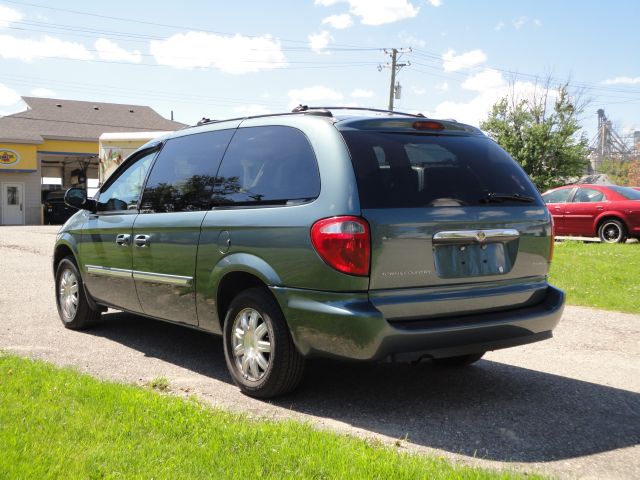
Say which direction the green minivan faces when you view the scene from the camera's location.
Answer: facing away from the viewer and to the left of the viewer

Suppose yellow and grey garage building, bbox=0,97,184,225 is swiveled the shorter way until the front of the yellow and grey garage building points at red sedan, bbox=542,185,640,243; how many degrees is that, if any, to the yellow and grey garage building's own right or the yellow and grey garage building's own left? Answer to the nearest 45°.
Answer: approximately 45° to the yellow and grey garage building's own left

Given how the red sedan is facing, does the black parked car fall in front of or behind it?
in front

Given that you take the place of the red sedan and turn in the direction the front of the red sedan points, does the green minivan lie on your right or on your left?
on your left

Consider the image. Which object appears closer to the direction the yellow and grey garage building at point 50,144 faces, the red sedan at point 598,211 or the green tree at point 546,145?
the red sedan

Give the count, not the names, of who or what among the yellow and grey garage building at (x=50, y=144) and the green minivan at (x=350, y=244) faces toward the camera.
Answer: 1

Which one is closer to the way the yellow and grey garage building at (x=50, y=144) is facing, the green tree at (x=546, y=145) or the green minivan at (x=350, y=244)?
the green minivan

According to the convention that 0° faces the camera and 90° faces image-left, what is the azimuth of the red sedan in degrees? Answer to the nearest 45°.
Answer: approximately 90°

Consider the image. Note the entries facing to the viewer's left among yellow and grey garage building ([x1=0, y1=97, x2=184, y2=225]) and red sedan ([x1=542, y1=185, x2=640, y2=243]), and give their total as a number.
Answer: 1

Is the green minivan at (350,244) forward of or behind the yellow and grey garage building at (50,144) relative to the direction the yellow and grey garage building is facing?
forward
